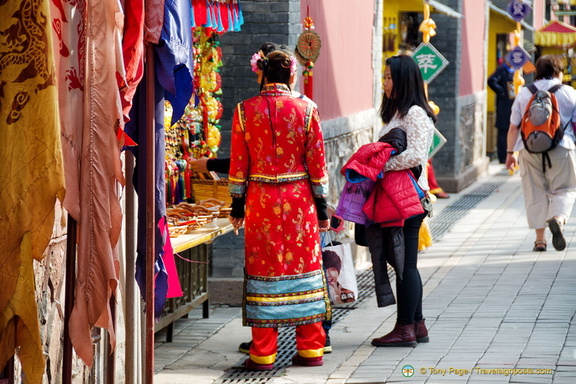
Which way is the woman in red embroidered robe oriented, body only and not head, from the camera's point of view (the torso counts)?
away from the camera

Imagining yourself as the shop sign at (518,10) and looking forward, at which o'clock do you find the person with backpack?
The person with backpack is roughly at 12 o'clock from the shop sign.

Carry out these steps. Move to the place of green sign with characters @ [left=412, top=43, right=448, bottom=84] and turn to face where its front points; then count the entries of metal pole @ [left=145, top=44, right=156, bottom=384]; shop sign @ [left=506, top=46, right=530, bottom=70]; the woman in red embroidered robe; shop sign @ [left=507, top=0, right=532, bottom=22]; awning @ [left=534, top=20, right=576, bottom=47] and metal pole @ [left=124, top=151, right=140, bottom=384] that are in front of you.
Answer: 3

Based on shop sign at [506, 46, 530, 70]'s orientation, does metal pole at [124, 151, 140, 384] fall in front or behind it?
in front

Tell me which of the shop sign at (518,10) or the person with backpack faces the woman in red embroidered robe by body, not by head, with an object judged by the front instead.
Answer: the shop sign

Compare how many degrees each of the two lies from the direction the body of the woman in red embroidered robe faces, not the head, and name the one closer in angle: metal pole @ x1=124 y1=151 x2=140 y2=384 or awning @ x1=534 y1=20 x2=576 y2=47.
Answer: the awning

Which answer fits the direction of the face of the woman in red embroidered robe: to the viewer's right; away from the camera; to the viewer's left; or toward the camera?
away from the camera

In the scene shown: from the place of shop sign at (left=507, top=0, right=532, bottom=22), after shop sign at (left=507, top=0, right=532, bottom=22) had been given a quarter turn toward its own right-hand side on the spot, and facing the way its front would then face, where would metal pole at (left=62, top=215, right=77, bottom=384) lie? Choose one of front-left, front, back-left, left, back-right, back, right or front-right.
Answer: left

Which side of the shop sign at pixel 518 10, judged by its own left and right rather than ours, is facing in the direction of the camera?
front

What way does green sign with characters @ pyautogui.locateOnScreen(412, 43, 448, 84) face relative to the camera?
toward the camera

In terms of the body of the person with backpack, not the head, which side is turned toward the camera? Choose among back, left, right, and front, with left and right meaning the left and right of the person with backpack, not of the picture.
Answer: back

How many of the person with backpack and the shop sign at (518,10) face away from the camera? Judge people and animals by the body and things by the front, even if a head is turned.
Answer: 1

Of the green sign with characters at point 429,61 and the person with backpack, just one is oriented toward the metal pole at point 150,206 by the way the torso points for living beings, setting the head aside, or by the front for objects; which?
the green sign with characters

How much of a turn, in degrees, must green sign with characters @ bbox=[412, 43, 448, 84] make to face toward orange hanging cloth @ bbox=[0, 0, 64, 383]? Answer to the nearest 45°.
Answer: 0° — it already faces it

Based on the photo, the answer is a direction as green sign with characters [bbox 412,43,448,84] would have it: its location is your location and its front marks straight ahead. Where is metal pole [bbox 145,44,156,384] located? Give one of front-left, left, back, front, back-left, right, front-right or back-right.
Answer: front

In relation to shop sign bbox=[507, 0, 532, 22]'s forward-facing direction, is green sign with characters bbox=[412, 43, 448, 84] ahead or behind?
ahead

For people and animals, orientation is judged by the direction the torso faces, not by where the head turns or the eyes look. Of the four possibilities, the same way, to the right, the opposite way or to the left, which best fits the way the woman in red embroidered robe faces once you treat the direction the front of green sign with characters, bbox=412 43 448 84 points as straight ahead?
the opposite way
